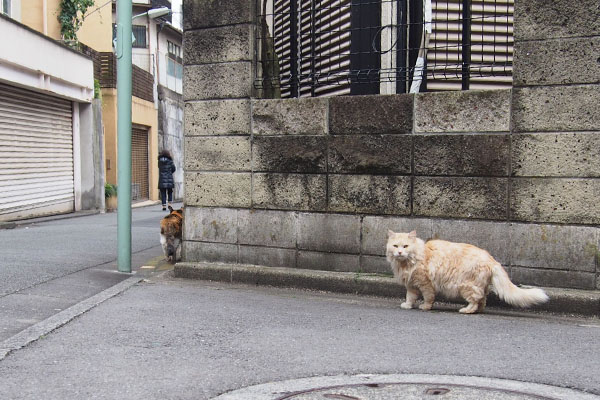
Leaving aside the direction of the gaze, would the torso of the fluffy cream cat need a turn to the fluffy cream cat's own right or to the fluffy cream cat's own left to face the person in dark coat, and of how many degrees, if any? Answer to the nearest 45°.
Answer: approximately 45° to the fluffy cream cat's own right

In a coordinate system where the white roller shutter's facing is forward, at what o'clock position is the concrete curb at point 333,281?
The concrete curb is roughly at 1 o'clock from the white roller shutter.

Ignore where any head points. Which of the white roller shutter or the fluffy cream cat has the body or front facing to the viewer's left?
the fluffy cream cat

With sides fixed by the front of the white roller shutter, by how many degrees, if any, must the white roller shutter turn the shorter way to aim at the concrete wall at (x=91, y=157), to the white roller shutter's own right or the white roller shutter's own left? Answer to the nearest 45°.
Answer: approximately 90° to the white roller shutter's own left

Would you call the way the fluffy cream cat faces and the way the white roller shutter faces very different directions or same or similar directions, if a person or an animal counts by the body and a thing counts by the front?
very different directions

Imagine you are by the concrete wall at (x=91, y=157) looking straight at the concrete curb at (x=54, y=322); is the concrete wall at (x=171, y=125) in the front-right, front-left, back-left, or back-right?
back-left

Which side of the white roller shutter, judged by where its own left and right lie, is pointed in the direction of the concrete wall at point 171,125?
left

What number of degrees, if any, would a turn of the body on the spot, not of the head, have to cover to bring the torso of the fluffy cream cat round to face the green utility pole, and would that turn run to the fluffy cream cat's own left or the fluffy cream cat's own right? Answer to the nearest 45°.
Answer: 0° — it already faces it

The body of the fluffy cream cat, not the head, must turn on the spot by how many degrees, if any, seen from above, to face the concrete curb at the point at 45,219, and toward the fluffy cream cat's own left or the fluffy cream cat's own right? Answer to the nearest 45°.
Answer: approximately 45° to the fluffy cream cat's own right

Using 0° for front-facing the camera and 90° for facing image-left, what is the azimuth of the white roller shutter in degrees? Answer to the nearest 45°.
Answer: approximately 315°

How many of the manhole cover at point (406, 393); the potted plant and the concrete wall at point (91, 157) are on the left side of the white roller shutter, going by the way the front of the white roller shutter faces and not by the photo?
2

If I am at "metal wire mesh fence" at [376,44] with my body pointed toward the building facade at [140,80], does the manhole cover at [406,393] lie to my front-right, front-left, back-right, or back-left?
back-left

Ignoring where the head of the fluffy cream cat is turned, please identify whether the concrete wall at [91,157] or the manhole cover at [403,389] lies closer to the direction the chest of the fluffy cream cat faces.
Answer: the concrete wall

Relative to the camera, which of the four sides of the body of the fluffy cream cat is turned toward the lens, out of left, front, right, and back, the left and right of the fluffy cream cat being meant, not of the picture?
left

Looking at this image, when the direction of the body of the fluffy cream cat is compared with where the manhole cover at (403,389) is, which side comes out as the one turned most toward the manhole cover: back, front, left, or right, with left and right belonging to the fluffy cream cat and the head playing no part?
left

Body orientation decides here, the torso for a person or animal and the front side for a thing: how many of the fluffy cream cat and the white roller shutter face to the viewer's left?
1
